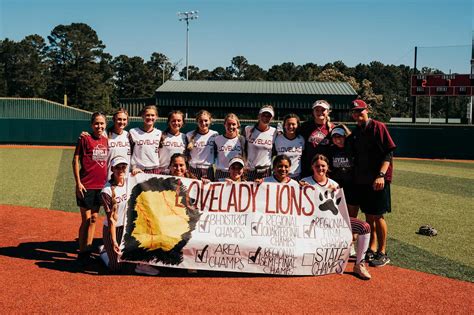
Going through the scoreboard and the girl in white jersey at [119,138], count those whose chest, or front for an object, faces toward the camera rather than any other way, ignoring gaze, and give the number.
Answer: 2

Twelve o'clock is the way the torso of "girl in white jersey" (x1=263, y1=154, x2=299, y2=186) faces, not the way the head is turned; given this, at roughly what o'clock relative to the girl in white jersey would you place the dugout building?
The dugout building is roughly at 6 o'clock from the girl in white jersey.

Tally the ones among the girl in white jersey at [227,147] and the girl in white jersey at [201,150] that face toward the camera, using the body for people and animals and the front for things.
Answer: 2

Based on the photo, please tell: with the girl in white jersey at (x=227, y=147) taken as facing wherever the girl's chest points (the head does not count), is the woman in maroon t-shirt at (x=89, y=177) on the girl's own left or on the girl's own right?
on the girl's own right

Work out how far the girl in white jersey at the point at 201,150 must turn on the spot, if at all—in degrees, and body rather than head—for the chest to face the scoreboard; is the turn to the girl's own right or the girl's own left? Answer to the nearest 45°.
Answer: approximately 135° to the girl's own left

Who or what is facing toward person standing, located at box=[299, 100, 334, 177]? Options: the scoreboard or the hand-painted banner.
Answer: the scoreboard

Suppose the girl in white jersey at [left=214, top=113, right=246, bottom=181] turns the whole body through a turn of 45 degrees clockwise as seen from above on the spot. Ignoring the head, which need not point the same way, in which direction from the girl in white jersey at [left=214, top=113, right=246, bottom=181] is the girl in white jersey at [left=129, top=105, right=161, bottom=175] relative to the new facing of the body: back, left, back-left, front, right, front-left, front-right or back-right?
front-right

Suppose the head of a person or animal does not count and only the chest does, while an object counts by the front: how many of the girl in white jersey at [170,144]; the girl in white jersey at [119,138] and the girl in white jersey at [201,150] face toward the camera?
3

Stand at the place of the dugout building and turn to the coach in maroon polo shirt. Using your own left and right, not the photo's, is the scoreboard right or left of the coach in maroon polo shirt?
left

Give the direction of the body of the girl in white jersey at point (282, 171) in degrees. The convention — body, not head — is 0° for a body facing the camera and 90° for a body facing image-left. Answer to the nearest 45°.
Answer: approximately 0°

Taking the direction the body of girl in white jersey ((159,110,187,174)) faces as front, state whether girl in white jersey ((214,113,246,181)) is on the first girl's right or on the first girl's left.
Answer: on the first girl's left
